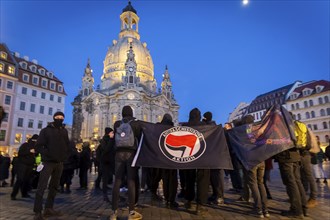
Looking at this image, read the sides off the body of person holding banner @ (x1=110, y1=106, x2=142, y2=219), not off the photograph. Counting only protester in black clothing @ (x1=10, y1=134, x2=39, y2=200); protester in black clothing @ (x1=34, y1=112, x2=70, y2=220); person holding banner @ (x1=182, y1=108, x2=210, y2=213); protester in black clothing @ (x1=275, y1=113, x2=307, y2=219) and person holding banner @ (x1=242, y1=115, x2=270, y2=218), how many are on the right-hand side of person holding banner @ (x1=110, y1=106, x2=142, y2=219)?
3

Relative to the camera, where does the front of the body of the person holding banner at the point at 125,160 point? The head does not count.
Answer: away from the camera

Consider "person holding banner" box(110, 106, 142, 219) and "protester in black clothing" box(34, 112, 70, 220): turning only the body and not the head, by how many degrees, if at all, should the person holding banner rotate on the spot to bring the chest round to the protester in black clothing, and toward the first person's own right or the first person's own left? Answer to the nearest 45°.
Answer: approximately 90° to the first person's own left

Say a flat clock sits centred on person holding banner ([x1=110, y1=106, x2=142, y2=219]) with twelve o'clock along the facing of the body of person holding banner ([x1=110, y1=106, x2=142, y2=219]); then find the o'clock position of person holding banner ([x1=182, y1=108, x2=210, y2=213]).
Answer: person holding banner ([x1=182, y1=108, x2=210, y2=213]) is roughly at 3 o'clock from person holding banner ([x1=110, y1=106, x2=142, y2=219]).

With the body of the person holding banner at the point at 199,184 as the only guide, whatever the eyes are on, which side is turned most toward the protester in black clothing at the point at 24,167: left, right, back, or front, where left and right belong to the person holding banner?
right
